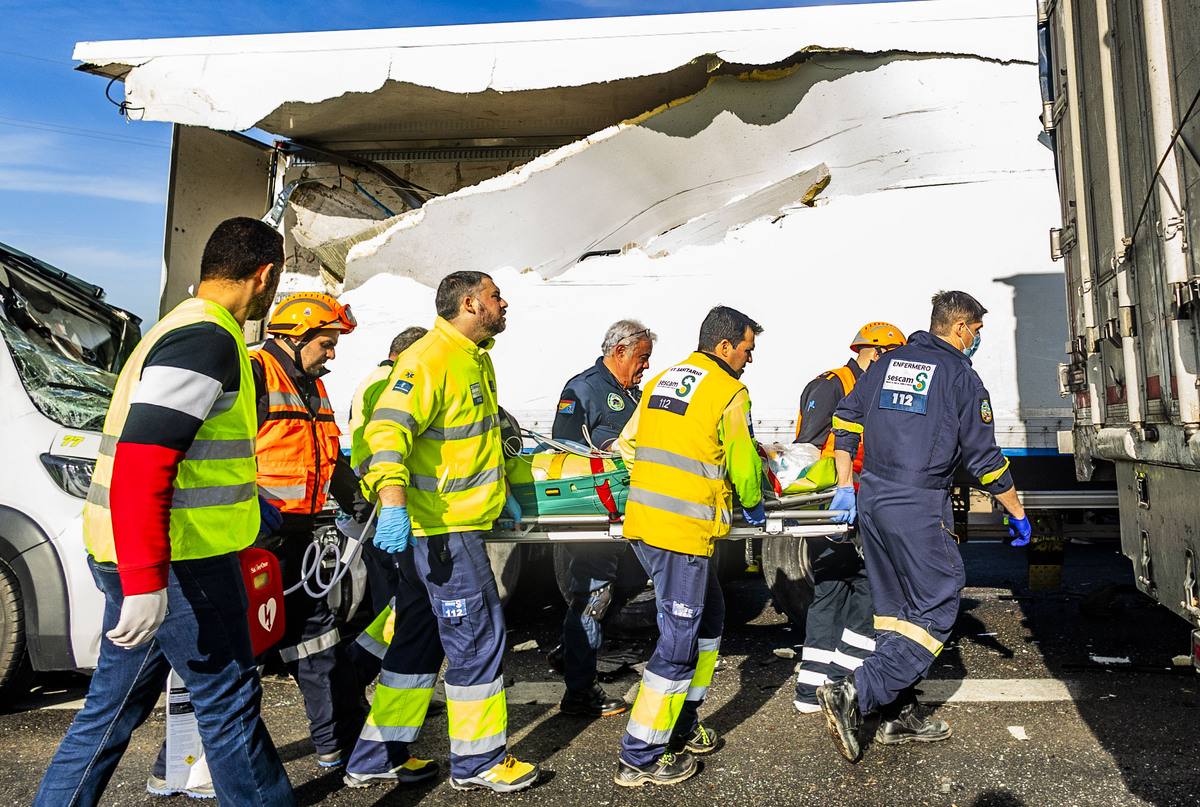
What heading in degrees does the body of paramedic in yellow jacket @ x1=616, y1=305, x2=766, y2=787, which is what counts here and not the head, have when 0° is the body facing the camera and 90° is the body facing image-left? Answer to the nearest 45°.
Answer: approximately 225°

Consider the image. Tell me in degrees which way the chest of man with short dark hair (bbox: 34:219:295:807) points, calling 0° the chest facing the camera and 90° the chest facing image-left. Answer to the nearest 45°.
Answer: approximately 270°

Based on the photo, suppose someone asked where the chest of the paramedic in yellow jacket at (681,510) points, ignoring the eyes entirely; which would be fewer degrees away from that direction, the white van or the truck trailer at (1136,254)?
the truck trailer

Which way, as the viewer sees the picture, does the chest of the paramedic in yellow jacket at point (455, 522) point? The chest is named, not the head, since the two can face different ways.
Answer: to the viewer's right

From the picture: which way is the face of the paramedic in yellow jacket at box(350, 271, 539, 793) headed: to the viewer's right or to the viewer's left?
to the viewer's right

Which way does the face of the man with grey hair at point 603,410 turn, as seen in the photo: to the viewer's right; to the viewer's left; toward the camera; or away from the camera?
to the viewer's right

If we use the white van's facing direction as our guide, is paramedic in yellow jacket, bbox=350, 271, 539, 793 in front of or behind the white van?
in front

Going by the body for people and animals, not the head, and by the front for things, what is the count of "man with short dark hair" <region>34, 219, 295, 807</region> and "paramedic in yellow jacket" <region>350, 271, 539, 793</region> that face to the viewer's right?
2
